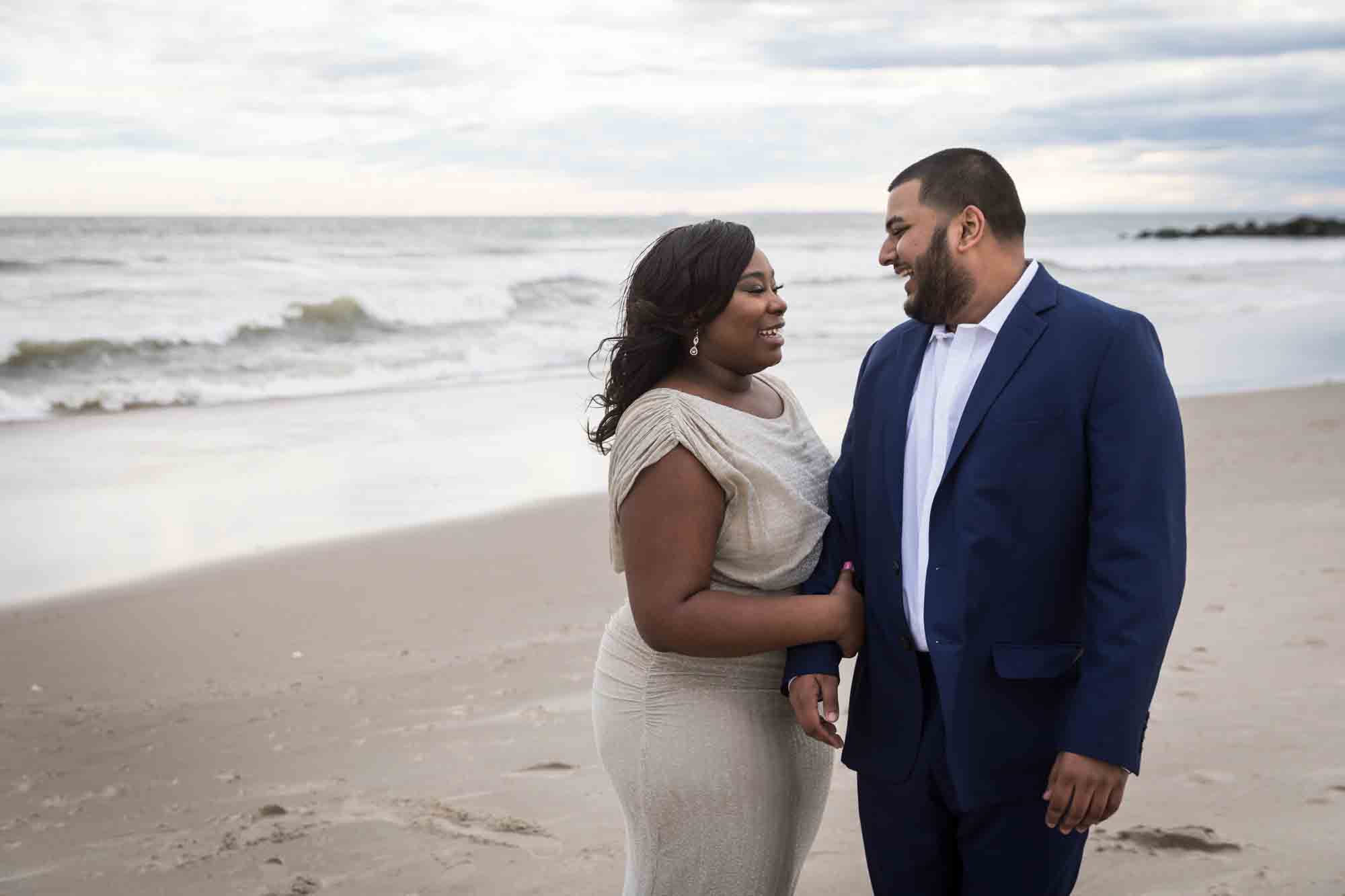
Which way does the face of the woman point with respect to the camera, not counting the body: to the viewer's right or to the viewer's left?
to the viewer's right

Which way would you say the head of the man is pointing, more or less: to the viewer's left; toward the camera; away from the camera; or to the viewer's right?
to the viewer's left

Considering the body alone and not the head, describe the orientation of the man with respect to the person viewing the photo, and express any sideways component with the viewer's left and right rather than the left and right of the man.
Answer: facing the viewer and to the left of the viewer

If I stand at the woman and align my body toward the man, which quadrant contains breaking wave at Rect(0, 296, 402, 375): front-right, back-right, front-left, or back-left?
back-left
